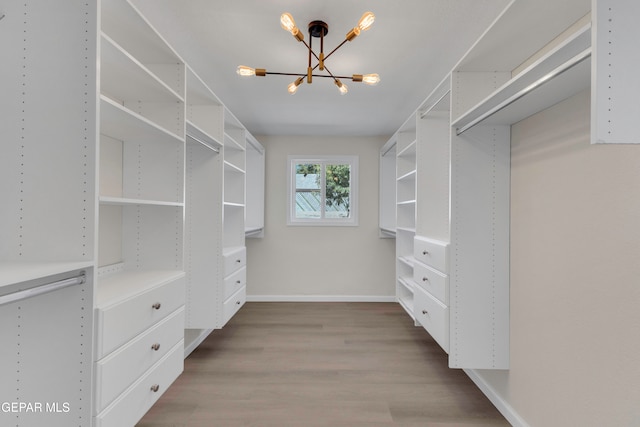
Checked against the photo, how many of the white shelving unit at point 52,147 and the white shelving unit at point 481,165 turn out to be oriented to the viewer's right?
1

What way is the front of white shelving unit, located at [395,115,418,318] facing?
to the viewer's left

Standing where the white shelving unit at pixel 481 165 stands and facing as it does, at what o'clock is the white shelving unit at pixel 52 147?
the white shelving unit at pixel 52 147 is roughly at 10 o'clock from the white shelving unit at pixel 481 165.

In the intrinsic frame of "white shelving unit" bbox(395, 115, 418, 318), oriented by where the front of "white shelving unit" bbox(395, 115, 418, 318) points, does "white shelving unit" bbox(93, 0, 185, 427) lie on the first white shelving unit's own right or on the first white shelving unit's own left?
on the first white shelving unit's own left

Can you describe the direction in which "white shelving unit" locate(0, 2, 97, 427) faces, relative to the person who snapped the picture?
facing to the right of the viewer

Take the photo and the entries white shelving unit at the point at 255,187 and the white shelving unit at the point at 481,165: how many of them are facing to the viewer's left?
1

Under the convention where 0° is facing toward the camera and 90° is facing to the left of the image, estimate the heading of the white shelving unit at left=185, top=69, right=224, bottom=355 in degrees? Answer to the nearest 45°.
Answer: approximately 270°

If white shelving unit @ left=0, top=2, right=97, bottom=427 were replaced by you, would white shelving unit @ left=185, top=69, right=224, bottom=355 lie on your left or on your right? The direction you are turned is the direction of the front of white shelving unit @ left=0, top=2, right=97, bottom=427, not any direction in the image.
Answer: on your left

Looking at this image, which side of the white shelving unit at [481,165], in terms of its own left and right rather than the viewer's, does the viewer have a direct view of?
left

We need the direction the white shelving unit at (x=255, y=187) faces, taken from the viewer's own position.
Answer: facing to the right of the viewer

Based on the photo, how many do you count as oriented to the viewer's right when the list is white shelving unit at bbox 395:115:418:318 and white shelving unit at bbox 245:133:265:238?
1

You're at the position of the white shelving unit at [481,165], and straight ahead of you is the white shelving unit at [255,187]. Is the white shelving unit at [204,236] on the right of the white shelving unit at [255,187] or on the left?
left
